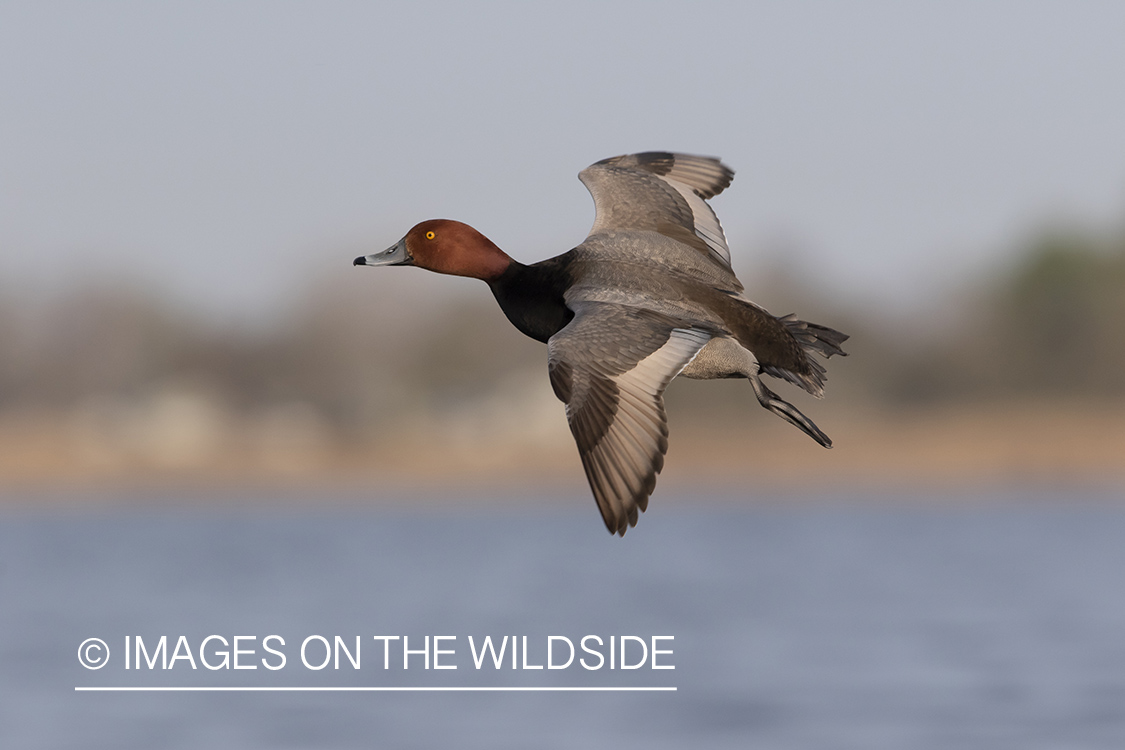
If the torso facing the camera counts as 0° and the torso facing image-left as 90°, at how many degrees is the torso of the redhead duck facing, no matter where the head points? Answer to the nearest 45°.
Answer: approximately 90°
